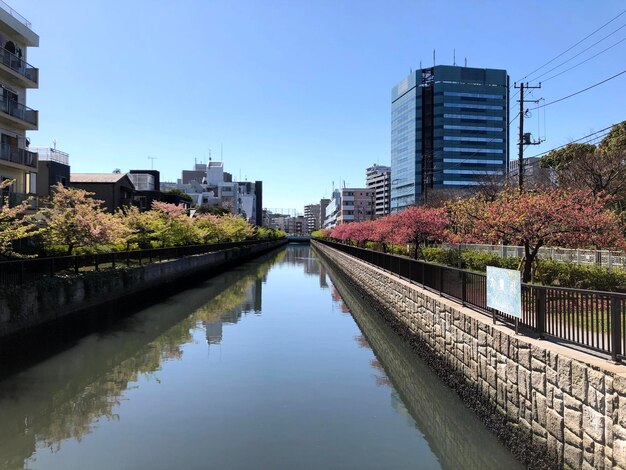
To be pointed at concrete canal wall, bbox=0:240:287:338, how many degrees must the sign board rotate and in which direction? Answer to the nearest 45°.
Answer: approximately 45° to its right

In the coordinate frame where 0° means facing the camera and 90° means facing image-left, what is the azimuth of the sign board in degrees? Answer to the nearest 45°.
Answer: approximately 45°

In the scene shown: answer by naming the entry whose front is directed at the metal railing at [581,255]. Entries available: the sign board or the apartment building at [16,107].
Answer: the apartment building

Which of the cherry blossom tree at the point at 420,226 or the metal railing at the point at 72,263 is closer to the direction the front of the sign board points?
the metal railing

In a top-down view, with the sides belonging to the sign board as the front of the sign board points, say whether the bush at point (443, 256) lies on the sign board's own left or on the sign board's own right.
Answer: on the sign board's own right

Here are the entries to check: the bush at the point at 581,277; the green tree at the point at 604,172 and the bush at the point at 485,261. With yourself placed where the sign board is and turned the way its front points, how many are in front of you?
0

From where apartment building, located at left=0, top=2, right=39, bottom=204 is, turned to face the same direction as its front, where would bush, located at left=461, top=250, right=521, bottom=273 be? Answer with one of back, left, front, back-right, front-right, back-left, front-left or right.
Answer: front

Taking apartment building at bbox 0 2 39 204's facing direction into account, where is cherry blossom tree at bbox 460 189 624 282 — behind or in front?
in front

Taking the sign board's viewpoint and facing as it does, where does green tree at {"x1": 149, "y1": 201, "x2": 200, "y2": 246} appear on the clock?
The green tree is roughly at 3 o'clock from the sign board.

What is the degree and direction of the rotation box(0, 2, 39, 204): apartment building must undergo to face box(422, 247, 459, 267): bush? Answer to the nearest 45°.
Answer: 0° — it already faces it

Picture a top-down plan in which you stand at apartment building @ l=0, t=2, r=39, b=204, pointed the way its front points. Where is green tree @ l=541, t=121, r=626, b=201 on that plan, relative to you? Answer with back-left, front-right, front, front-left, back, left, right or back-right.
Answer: front

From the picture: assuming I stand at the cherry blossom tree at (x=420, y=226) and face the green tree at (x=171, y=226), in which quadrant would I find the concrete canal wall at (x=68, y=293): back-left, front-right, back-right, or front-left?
front-left

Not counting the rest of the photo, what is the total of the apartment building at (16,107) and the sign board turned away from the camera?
0

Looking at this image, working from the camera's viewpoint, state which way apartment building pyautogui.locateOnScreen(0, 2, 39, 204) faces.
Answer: facing the viewer and to the right of the viewer

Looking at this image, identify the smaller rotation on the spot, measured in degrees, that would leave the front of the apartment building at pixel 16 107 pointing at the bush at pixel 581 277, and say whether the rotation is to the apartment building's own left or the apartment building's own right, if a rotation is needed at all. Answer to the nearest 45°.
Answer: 0° — it already faces it

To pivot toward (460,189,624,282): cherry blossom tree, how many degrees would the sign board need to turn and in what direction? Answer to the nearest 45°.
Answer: approximately 135° to its right
